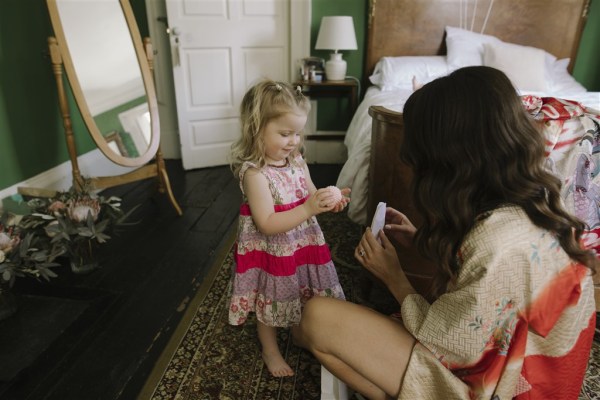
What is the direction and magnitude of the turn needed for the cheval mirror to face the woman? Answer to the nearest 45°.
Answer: approximately 45° to its right

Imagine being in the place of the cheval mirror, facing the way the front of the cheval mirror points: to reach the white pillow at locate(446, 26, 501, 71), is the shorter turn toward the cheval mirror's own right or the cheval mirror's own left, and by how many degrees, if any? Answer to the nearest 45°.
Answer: approximately 45° to the cheval mirror's own left

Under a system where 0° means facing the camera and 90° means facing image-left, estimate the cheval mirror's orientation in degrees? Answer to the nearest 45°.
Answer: approximately 315°

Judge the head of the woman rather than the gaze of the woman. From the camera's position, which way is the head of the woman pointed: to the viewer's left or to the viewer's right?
to the viewer's left

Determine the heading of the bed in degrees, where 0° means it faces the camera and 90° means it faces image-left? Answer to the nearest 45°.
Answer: approximately 0°

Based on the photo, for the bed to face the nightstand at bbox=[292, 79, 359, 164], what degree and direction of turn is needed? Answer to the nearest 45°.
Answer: approximately 90° to its right

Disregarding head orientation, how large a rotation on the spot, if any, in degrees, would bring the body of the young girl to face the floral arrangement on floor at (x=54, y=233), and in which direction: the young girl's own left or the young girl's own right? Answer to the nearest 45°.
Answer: approximately 180°

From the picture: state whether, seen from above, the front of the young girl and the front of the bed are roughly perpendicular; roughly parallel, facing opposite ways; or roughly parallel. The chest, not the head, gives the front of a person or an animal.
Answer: roughly perpendicular

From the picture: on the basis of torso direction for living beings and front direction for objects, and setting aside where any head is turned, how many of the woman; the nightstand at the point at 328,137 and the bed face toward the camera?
2

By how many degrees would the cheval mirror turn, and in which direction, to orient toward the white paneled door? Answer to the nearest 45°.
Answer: approximately 90° to its left
